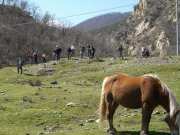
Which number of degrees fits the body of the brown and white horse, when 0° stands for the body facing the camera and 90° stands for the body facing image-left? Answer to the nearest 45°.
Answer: approximately 270°
